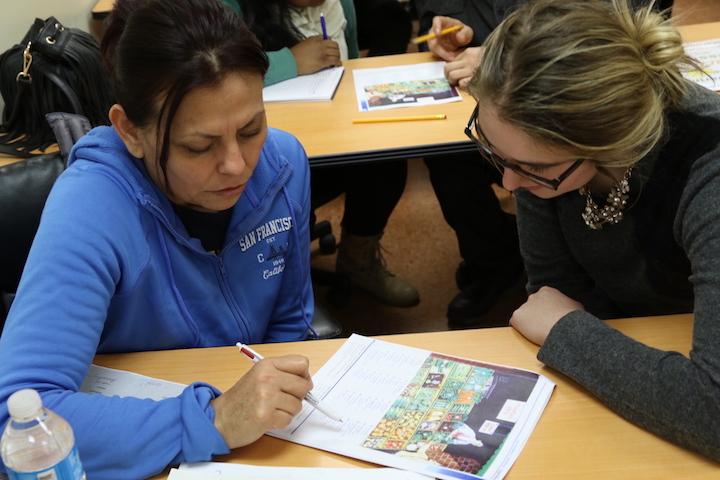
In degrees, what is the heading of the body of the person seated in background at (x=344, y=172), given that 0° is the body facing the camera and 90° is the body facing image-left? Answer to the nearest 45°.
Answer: approximately 315°

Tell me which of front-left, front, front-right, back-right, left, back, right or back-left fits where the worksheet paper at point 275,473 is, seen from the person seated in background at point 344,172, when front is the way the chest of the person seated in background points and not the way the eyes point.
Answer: front-right

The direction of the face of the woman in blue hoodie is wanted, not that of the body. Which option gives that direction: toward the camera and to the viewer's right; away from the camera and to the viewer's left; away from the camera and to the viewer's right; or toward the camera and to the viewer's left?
toward the camera and to the viewer's right

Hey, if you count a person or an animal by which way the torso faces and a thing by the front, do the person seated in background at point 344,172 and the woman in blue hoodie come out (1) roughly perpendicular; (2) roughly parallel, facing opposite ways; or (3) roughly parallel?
roughly parallel

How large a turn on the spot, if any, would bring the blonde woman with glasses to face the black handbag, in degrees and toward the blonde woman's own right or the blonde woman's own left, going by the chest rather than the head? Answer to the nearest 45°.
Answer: approximately 90° to the blonde woman's own right

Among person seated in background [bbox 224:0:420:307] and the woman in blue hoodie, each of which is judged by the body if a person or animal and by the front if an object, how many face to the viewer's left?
0

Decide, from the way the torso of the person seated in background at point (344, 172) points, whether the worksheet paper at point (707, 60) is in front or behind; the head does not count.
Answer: in front

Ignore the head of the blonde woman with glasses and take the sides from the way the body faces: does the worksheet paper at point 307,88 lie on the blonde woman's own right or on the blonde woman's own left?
on the blonde woman's own right

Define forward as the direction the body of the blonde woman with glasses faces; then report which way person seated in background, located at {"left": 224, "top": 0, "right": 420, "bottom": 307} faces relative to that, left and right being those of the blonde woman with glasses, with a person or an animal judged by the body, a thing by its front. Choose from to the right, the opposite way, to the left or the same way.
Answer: to the left

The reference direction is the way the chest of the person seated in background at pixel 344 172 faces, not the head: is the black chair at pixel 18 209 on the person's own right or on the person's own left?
on the person's own right

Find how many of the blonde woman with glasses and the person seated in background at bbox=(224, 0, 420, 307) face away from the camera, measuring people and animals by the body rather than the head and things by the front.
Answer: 0

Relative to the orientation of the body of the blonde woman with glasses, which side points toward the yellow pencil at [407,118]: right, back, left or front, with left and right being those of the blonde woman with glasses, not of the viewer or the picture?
right

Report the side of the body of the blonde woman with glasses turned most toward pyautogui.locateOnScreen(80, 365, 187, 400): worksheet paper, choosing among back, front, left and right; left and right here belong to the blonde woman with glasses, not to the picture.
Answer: front
